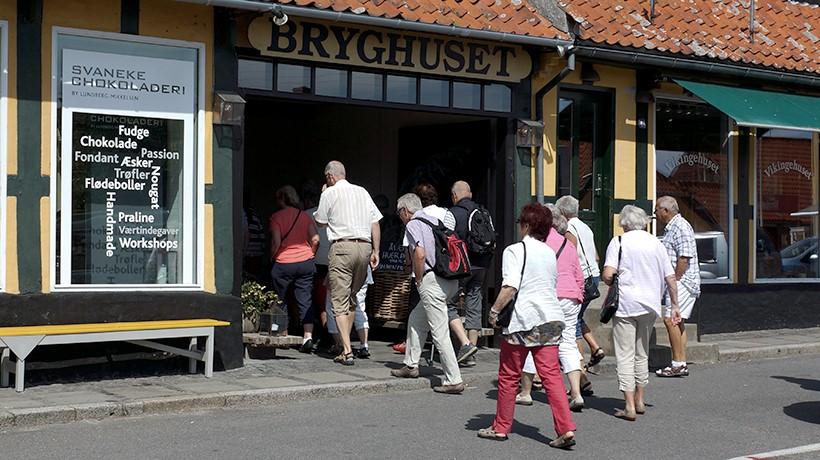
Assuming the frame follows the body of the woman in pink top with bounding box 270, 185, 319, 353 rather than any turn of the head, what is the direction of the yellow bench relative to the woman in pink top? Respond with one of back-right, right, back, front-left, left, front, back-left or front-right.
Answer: back-left

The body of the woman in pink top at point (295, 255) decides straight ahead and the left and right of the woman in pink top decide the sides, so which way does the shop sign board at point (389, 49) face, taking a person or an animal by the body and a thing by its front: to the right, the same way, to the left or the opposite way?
the opposite way

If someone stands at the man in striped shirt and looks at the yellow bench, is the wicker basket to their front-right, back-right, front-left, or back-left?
back-right

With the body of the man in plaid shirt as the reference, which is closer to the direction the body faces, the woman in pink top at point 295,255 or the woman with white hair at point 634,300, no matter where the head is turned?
the woman in pink top

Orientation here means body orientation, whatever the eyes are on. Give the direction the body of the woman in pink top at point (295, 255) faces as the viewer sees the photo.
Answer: away from the camera

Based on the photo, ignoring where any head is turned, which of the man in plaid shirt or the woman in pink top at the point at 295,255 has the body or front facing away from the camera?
the woman in pink top

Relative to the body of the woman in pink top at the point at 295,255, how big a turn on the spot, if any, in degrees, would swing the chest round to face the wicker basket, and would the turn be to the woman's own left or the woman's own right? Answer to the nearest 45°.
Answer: approximately 45° to the woman's own right

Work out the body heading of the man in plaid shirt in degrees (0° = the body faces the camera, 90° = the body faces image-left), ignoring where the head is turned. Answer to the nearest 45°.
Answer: approximately 90°

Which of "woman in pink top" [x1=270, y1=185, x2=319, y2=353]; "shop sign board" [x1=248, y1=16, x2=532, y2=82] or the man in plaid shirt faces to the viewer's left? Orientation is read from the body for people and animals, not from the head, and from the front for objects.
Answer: the man in plaid shirt

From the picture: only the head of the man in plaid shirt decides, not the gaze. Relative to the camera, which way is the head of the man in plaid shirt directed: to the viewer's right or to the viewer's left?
to the viewer's left

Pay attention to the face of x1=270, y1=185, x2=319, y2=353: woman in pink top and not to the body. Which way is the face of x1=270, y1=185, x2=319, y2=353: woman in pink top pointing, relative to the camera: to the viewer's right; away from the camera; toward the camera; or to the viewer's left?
away from the camera

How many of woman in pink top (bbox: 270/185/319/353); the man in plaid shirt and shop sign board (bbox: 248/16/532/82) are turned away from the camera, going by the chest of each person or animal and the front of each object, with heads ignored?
1

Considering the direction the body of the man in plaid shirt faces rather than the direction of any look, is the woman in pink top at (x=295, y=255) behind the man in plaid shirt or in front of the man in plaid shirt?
in front
